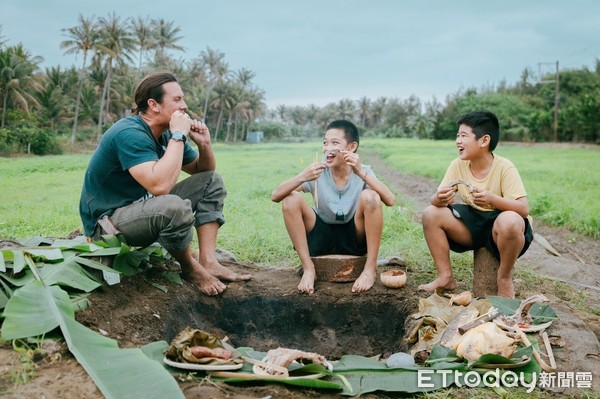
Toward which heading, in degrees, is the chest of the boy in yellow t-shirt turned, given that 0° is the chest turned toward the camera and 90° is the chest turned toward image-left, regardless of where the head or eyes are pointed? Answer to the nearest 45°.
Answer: approximately 45°

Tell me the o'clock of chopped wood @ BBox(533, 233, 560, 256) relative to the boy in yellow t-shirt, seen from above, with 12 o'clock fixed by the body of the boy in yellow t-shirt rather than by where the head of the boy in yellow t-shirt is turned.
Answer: The chopped wood is roughly at 5 o'clock from the boy in yellow t-shirt.

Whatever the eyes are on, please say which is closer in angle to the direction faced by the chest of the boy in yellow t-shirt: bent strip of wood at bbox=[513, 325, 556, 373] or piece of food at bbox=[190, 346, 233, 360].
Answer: the piece of food

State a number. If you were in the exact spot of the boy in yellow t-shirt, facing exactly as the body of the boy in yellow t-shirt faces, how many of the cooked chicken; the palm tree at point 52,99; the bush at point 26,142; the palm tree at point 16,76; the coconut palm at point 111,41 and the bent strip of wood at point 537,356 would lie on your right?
4

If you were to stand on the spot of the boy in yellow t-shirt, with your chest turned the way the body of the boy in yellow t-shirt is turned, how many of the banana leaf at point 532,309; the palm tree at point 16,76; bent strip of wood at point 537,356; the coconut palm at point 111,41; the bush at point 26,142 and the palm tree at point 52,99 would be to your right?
4

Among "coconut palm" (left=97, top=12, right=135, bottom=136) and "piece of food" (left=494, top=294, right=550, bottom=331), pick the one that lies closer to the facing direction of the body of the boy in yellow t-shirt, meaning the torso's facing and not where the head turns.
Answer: the piece of food

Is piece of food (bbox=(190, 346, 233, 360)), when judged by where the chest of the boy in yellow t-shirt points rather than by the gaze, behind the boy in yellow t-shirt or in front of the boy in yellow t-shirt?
in front

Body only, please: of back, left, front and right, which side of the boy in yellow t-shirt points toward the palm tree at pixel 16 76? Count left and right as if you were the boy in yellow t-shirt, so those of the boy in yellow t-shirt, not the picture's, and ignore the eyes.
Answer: right

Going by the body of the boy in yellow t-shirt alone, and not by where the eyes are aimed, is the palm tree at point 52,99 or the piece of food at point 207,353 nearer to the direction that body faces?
the piece of food

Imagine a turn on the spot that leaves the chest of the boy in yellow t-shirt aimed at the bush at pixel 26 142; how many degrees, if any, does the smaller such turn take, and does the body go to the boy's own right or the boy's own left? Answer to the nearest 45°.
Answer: approximately 90° to the boy's own right

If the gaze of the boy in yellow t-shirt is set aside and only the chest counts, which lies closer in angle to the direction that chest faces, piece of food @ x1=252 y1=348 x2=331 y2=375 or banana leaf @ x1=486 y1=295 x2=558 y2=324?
the piece of food
